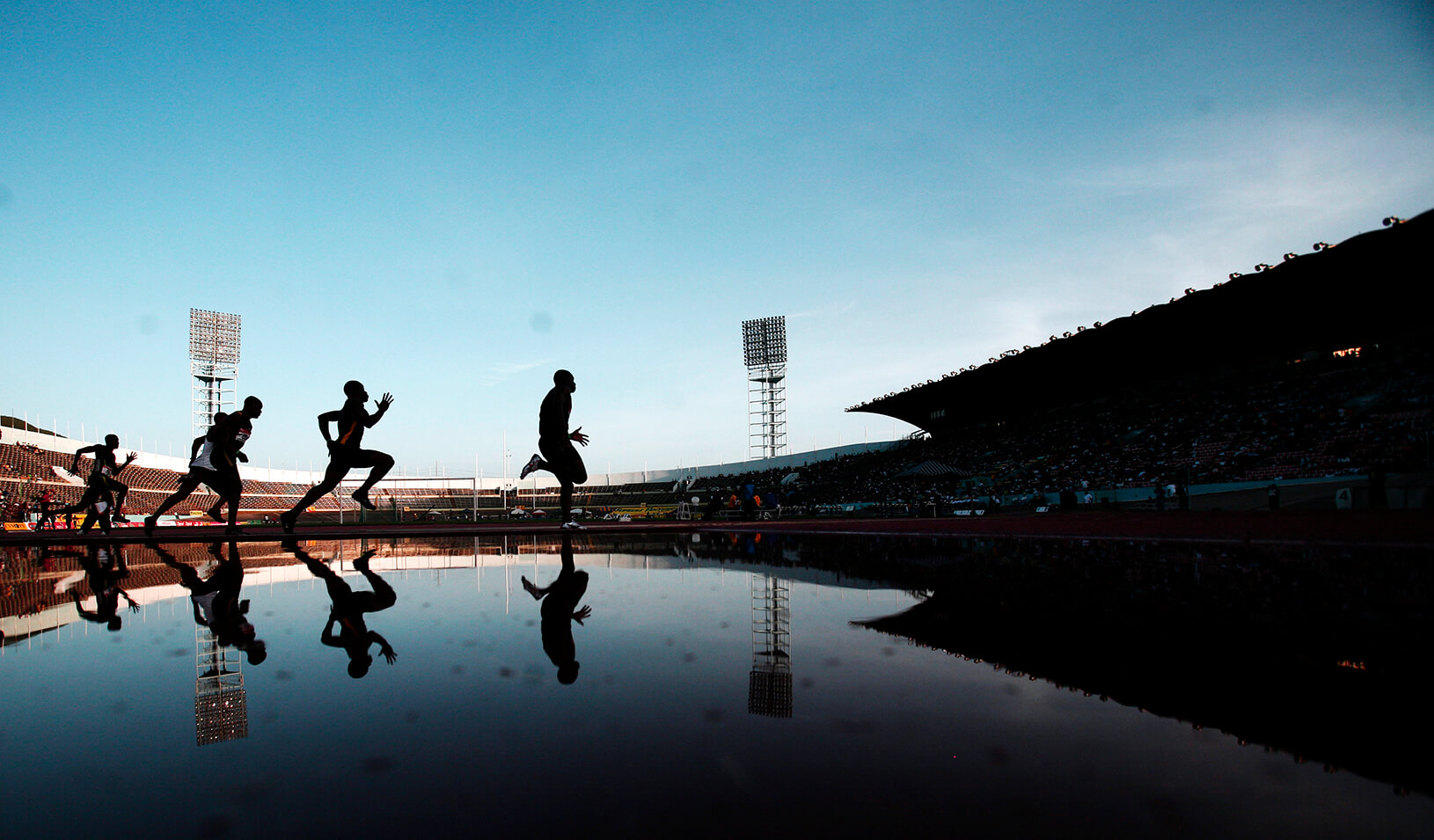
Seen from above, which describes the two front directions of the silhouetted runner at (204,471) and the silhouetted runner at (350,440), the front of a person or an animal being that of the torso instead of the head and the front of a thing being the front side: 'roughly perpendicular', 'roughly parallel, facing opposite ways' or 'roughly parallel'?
roughly parallel

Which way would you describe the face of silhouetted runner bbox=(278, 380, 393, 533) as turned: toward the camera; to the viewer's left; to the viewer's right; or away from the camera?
to the viewer's right

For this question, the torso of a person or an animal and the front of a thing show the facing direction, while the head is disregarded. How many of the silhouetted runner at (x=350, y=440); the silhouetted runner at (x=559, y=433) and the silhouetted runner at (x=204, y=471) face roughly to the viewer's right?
3

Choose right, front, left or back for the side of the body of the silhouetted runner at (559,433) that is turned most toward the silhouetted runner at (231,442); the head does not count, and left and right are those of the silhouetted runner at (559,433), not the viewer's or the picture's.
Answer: back

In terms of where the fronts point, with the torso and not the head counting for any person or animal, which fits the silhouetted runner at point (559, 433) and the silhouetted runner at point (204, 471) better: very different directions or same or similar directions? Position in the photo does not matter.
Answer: same or similar directions

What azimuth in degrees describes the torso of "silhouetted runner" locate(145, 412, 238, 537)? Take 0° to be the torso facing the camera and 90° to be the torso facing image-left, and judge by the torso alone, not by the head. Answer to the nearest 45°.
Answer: approximately 270°

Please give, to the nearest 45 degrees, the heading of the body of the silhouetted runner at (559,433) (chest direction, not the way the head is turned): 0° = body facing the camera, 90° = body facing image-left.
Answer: approximately 270°

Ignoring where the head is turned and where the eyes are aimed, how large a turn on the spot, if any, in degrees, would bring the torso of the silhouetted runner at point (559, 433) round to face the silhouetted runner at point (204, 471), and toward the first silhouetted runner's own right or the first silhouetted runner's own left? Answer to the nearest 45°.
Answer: approximately 180°

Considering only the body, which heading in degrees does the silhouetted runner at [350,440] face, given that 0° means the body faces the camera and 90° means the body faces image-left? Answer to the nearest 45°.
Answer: approximately 270°

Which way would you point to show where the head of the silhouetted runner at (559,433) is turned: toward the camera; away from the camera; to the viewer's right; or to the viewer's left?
to the viewer's right

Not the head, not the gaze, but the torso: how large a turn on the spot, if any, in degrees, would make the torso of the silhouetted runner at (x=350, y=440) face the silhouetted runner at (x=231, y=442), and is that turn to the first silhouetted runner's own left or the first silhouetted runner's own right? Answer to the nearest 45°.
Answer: approximately 135° to the first silhouetted runner's own left
